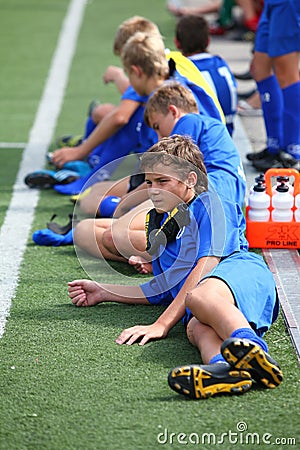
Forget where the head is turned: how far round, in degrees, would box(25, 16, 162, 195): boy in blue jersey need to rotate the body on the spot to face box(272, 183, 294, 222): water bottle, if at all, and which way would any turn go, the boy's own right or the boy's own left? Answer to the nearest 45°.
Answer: approximately 135° to the boy's own left

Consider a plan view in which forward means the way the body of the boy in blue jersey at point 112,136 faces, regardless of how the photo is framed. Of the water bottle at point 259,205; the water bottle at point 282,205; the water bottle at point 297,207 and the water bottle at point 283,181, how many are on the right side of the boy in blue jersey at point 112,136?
0

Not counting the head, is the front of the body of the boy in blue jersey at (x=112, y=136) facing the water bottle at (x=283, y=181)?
no

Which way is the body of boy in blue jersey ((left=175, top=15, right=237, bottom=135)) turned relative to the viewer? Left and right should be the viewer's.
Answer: facing away from the viewer and to the left of the viewer

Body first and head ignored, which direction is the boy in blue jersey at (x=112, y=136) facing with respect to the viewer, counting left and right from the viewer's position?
facing to the left of the viewer

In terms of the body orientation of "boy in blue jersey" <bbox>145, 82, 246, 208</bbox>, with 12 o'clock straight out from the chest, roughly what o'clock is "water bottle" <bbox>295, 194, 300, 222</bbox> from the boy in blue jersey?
The water bottle is roughly at 5 o'clock from the boy in blue jersey.

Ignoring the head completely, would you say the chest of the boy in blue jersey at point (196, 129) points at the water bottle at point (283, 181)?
no

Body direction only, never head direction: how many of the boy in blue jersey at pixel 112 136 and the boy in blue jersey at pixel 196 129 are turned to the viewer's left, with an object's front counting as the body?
2

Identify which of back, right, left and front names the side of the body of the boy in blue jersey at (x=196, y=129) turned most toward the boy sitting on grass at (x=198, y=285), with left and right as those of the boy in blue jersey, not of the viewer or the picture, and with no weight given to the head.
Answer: left

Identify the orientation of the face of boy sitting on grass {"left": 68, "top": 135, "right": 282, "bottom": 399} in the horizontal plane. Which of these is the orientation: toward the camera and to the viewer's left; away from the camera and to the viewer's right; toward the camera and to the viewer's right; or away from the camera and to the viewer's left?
toward the camera and to the viewer's left

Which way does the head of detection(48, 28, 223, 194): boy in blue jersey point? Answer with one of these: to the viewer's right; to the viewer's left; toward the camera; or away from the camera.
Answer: to the viewer's left

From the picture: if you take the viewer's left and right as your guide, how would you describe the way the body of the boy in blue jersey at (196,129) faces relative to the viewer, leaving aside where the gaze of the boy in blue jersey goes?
facing to the left of the viewer

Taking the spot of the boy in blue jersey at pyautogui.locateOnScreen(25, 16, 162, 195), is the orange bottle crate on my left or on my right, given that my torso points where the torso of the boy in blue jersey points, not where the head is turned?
on my left

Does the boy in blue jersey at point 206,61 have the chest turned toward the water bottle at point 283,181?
no

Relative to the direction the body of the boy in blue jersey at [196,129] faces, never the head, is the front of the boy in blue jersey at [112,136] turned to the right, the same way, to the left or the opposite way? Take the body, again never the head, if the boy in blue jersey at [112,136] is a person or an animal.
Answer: the same way

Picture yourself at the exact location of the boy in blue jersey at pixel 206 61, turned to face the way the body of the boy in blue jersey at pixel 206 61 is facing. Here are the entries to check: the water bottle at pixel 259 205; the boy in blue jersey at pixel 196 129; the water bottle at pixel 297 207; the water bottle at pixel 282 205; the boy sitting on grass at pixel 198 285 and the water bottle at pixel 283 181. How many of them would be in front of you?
0
